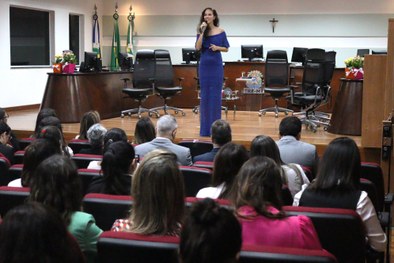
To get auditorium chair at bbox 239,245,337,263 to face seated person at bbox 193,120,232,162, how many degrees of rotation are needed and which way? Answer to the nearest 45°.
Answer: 0° — it already faces them

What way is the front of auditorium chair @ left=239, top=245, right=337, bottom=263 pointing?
away from the camera

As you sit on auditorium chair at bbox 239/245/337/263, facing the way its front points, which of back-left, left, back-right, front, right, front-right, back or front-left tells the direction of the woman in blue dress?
front

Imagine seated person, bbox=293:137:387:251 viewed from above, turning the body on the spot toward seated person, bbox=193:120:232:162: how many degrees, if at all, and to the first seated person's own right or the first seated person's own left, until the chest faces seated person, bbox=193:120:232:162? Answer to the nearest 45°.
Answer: approximately 45° to the first seated person's own left

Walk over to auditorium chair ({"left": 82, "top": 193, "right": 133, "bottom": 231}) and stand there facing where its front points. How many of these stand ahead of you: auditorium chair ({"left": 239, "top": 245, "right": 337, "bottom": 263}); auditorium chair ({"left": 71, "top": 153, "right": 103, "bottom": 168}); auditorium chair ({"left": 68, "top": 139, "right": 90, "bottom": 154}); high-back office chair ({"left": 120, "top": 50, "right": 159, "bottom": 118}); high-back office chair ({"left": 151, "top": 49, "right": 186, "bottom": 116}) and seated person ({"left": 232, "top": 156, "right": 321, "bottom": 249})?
4

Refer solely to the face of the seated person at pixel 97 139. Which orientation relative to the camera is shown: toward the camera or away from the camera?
away from the camera

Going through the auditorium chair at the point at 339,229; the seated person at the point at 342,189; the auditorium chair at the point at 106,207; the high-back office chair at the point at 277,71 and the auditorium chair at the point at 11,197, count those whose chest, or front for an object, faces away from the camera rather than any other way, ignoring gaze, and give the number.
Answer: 4

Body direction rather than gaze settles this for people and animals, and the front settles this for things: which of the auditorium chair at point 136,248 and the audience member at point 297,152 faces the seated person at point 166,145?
the auditorium chair

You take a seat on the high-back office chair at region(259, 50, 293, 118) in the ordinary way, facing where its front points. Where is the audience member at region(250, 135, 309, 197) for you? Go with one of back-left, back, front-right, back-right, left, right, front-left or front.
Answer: front

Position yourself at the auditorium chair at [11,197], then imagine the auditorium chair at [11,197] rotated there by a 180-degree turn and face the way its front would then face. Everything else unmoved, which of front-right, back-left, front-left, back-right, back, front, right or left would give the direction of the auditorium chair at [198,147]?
back-left

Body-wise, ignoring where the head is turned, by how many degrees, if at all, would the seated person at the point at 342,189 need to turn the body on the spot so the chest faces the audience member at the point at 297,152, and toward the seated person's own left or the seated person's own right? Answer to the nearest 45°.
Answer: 0° — they already face them

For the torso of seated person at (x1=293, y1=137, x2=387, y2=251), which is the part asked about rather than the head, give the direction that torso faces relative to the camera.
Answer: away from the camera

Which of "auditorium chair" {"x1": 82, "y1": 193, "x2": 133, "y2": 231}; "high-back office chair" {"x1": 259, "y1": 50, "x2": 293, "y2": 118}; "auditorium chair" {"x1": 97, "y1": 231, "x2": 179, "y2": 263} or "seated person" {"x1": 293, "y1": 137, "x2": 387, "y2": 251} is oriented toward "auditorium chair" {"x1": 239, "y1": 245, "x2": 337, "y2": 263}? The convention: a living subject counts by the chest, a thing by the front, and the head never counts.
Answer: the high-back office chair

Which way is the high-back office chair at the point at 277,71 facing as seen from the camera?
toward the camera

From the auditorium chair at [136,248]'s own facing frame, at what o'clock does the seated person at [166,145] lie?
The seated person is roughly at 12 o'clock from the auditorium chair.

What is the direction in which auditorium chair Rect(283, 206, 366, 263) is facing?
away from the camera
